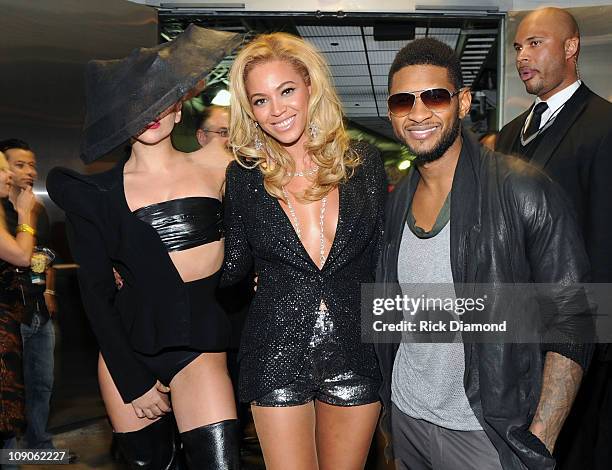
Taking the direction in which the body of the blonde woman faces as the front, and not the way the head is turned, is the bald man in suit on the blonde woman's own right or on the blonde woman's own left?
on the blonde woman's own left

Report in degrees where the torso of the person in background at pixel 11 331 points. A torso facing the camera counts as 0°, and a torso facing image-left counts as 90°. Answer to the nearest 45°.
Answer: approximately 270°

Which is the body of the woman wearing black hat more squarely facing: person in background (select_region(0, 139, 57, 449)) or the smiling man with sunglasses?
the smiling man with sunglasses

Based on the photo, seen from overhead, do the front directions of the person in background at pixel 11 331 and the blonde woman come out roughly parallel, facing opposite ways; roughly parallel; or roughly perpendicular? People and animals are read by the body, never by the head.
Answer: roughly perpendicular

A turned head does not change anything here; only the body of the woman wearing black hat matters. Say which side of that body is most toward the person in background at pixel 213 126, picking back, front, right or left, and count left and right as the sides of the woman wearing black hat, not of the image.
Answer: back

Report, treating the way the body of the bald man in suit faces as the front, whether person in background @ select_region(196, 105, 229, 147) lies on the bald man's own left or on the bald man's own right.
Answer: on the bald man's own right

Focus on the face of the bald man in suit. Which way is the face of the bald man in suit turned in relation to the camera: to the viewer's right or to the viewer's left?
to the viewer's left

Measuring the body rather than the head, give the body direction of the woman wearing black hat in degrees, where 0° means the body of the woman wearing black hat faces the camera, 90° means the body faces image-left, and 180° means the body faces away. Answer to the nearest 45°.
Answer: approximately 0°
